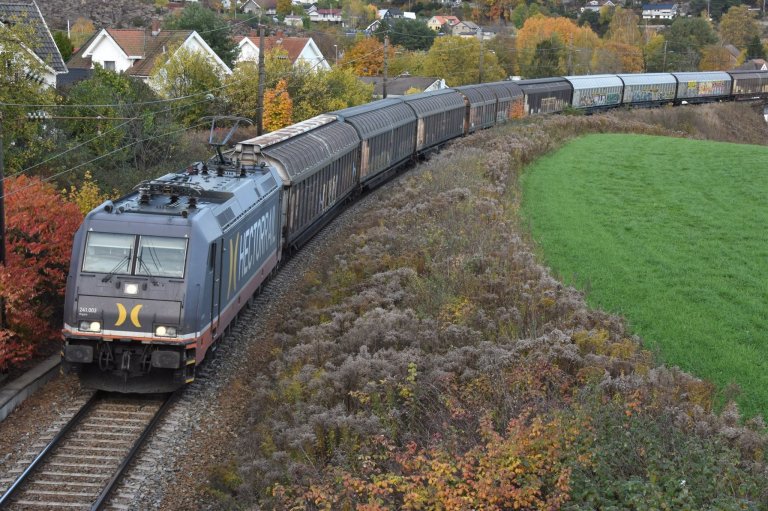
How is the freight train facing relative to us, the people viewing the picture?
facing the viewer and to the left of the viewer

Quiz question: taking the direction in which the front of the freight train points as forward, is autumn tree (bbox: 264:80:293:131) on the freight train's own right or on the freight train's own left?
on the freight train's own right

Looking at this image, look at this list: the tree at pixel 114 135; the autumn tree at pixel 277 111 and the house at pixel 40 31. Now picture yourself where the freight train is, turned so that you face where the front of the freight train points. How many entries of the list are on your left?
0

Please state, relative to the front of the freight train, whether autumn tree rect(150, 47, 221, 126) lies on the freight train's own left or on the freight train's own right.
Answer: on the freight train's own right

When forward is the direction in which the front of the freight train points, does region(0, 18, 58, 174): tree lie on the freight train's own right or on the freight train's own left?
on the freight train's own right

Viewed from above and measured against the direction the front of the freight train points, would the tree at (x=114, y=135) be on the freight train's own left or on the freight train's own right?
on the freight train's own right
